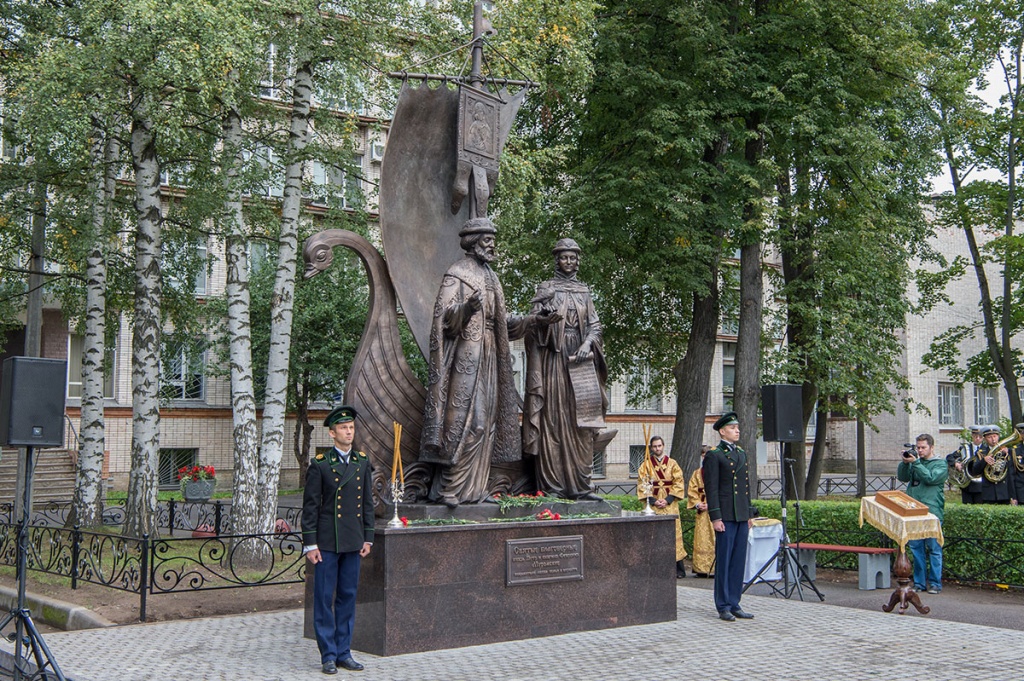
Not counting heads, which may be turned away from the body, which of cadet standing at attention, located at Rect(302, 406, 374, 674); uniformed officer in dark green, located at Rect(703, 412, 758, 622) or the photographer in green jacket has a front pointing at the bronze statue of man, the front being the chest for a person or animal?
the photographer in green jacket

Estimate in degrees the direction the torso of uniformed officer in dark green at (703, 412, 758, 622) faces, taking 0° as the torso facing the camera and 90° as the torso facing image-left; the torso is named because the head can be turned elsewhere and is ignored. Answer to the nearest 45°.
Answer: approximately 315°

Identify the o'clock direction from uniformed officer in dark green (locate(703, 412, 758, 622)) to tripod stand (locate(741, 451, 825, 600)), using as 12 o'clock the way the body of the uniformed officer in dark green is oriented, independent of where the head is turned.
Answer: The tripod stand is roughly at 8 o'clock from the uniformed officer in dark green.

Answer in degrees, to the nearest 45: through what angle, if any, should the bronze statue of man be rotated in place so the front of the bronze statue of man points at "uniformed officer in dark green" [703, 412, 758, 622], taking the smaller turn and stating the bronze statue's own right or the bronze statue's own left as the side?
approximately 45° to the bronze statue's own left

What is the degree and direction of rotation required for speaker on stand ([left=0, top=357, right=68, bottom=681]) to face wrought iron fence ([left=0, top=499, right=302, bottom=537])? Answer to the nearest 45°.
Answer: approximately 135° to its left

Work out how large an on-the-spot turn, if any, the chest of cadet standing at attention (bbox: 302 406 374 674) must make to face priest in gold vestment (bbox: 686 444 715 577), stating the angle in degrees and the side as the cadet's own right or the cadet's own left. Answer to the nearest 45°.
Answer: approximately 90° to the cadet's own left
